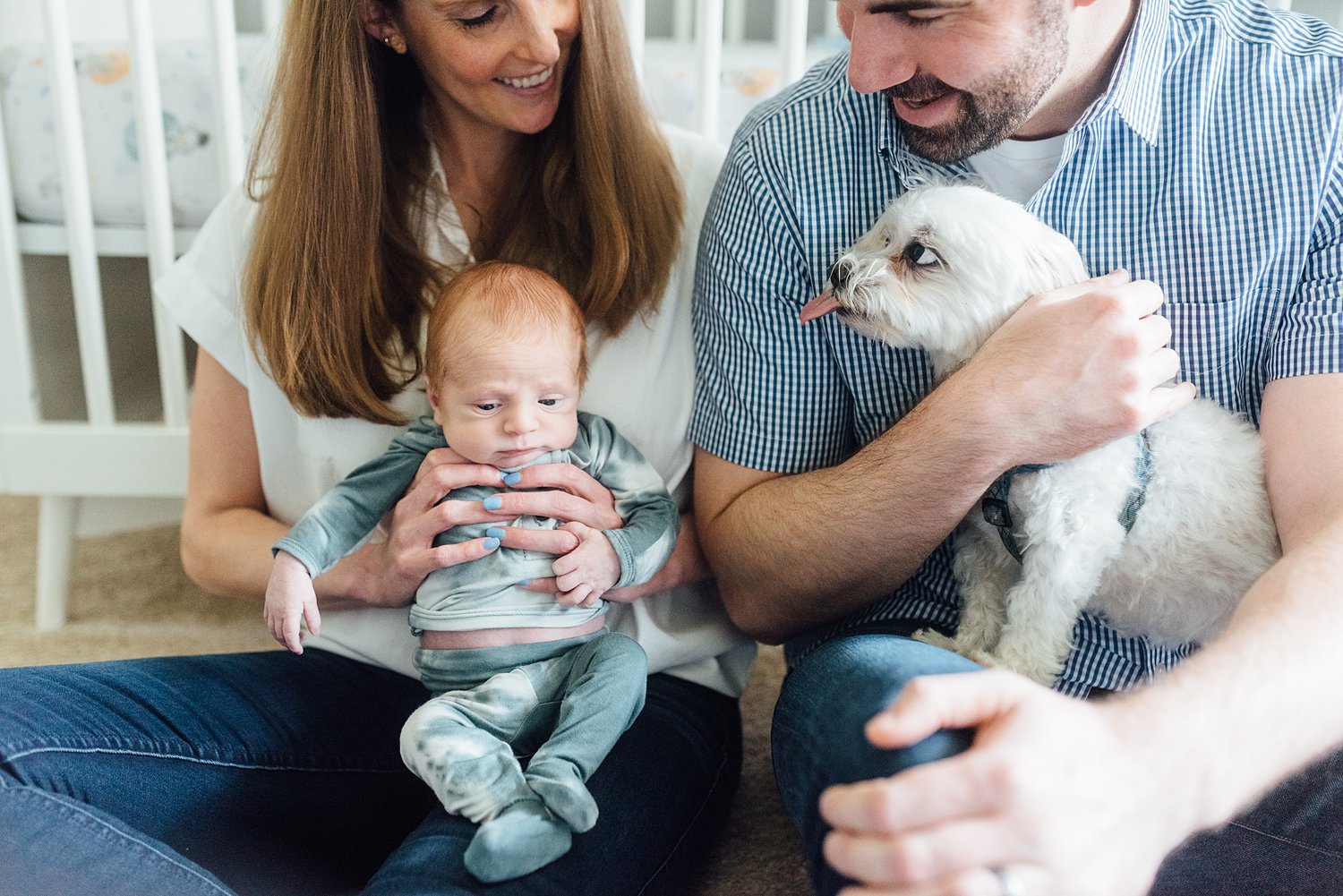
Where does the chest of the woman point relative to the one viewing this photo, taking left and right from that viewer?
facing the viewer

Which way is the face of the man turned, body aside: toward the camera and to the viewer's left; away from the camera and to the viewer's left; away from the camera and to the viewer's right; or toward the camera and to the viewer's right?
toward the camera and to the viewer's left

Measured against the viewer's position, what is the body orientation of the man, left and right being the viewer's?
facing the viewer and to the left of the viewer

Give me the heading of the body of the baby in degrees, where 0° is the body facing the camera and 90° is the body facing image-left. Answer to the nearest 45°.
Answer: approximately 0°

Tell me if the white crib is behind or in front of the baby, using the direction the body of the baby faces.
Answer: behind

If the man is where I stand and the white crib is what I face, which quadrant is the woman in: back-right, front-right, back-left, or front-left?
front-left

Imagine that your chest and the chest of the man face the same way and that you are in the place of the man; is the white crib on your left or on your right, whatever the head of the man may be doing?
on your right

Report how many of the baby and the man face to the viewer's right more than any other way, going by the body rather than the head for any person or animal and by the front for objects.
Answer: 0
